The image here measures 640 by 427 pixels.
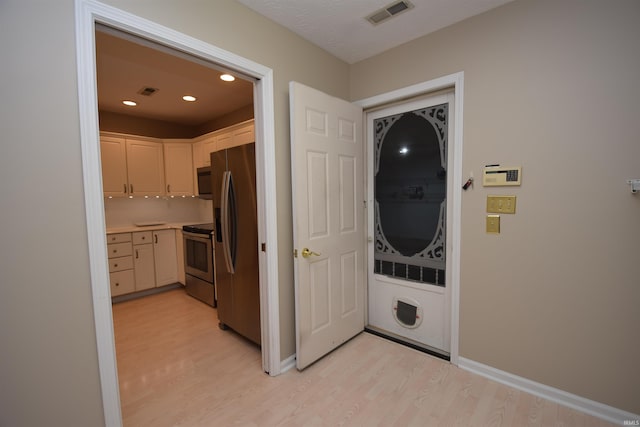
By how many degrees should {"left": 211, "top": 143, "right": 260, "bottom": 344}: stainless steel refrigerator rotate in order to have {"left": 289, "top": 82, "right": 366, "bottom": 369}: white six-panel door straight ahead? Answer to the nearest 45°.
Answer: approximately 90° to its left

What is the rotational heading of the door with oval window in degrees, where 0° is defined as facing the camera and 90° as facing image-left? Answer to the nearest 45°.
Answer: approximately 45°

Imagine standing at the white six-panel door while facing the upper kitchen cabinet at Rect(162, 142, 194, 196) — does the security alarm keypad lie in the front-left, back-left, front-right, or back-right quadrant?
back-right

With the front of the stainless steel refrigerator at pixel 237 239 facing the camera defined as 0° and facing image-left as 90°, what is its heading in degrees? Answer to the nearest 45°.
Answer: approximately 45°

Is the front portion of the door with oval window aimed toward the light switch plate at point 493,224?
no

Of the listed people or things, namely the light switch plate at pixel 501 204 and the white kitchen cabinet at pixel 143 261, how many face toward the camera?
2

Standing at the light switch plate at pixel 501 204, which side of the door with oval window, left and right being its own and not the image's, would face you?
left

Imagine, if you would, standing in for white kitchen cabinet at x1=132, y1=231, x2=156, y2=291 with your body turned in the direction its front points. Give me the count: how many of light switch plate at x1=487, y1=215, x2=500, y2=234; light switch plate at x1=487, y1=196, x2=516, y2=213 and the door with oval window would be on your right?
0

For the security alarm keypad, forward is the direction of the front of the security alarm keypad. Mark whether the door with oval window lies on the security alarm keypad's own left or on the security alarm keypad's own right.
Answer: on the security alarm keypad's own right

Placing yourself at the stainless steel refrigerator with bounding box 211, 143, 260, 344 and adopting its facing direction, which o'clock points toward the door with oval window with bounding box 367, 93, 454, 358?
The door with oval window is roughly at 8 o'clock from the stainless steel refrigerator.

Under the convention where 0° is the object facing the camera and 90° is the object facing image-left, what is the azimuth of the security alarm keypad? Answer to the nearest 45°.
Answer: approximately 0°

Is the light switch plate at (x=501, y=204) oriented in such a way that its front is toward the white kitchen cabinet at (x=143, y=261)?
no

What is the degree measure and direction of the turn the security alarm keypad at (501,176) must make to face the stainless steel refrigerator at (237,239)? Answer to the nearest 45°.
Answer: approximately 90° to its right

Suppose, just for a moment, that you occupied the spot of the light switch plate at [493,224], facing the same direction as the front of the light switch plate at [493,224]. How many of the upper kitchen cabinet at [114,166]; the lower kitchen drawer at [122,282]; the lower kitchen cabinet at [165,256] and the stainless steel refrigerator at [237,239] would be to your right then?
4

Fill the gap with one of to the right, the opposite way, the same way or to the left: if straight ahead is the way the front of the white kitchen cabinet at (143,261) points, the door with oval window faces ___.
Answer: to the right

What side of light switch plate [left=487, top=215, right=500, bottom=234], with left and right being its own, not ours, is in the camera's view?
front
